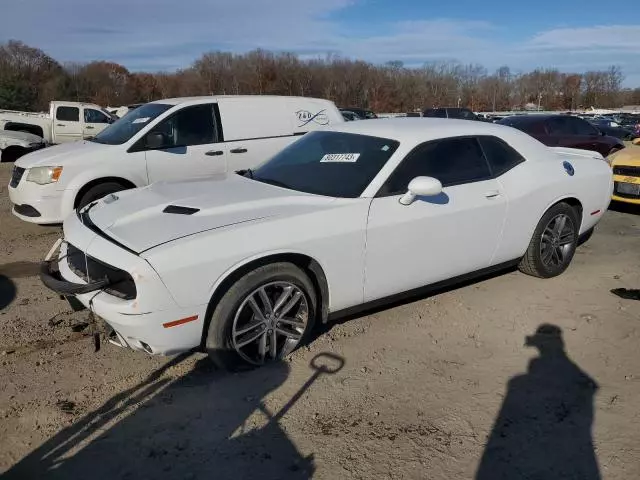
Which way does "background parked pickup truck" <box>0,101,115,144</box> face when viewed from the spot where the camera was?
facing to the right of the viewer

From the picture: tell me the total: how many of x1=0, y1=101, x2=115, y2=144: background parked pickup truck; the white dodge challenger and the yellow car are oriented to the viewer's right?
1

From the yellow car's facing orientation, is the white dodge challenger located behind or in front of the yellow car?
in front

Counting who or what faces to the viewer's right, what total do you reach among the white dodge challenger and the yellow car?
0

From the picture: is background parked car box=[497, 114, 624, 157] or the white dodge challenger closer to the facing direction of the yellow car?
the white dodge challenger

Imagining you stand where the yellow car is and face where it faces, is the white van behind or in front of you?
in front

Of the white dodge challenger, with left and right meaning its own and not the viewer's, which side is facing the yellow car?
back

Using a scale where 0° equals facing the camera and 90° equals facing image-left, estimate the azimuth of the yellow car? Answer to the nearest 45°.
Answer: approximately 45°

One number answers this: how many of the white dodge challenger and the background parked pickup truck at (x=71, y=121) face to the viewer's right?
1

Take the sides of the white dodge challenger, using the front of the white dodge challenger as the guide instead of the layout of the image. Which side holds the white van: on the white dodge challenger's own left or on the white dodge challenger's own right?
on the white dodge challenger's own right

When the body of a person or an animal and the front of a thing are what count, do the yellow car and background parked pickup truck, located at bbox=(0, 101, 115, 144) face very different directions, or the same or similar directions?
very different directions

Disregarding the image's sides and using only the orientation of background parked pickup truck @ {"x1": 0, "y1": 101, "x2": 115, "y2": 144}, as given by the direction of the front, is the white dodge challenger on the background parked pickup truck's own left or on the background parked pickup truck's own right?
on the background parked pickup truck's own right

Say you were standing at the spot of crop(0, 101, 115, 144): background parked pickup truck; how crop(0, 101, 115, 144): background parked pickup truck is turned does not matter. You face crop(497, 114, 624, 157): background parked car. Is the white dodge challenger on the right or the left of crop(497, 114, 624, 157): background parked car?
right
